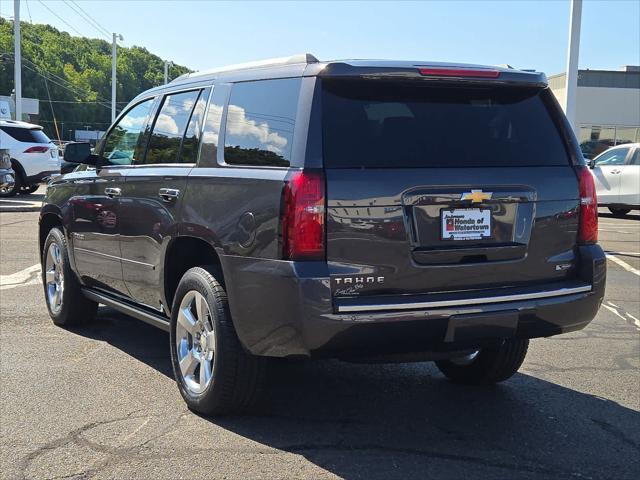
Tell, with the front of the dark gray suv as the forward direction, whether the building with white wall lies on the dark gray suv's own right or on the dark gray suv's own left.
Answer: on the dark gray suv's own right

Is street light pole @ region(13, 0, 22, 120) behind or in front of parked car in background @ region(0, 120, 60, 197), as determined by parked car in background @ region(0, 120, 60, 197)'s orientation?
in front

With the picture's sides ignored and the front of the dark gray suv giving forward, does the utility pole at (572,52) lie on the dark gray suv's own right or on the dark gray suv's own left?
on the dark gray suv's own right

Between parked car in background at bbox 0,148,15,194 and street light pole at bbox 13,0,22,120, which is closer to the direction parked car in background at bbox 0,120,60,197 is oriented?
the street light pole

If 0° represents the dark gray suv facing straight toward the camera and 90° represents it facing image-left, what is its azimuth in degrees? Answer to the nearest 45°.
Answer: approximately 135°

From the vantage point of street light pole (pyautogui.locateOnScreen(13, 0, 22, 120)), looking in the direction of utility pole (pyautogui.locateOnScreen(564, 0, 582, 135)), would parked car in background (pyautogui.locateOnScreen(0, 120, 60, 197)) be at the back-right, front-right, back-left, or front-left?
front-right

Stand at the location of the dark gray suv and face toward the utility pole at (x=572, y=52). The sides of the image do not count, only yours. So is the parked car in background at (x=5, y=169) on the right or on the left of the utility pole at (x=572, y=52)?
left

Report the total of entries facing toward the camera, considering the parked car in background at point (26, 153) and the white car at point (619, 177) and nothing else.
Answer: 0

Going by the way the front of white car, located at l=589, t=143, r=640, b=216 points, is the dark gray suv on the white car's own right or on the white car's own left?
on the white car's own left

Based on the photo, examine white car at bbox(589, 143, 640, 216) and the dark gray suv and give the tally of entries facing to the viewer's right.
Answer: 0

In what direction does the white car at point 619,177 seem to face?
to the viewer's left

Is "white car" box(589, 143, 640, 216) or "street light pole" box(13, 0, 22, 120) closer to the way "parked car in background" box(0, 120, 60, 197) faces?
the street light pole
